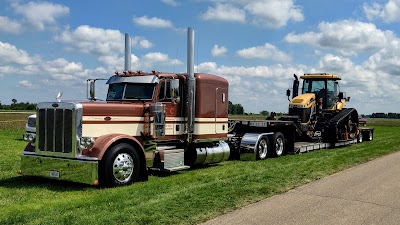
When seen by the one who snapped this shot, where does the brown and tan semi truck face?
facing the viewer and to the left of the viewer

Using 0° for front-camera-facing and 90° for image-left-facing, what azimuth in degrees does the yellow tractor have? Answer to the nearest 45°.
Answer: approximately 45°

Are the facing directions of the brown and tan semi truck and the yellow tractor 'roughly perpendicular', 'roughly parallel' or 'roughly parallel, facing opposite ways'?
roughly parallel

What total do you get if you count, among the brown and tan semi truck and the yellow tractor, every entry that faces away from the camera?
0
